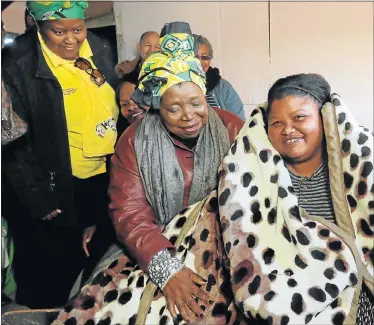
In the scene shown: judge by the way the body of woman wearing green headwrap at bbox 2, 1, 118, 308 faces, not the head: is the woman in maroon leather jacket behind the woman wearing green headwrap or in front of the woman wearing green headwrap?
in front

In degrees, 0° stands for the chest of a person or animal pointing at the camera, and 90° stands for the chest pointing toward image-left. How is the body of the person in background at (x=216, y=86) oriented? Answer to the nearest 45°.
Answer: approximately 45°

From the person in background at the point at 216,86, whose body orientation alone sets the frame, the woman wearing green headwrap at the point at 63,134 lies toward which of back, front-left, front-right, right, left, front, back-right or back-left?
front-right

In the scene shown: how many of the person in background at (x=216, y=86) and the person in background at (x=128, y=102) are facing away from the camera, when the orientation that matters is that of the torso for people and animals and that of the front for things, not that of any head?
0

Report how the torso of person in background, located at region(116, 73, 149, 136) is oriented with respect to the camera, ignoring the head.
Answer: toward the camera
